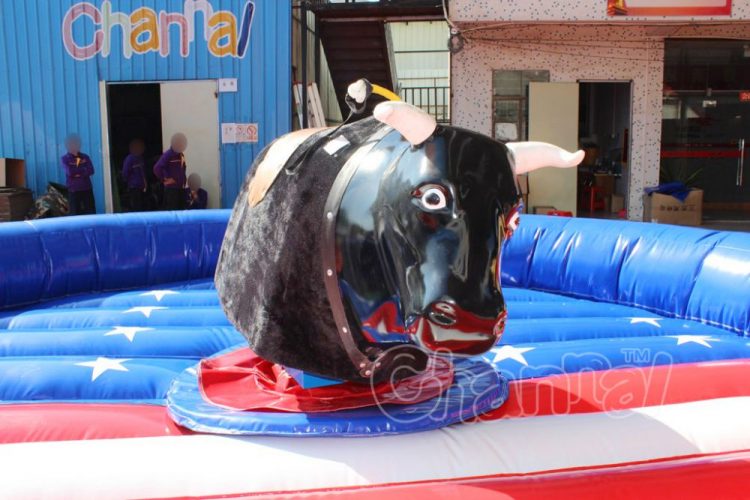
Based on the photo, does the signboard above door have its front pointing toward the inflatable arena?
yes

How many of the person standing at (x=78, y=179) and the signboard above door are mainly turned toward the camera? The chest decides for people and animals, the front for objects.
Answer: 2

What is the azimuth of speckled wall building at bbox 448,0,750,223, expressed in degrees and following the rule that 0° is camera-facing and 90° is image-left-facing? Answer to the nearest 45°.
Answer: approximately 0°

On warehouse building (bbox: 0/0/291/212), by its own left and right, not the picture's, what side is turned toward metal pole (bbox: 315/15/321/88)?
left
